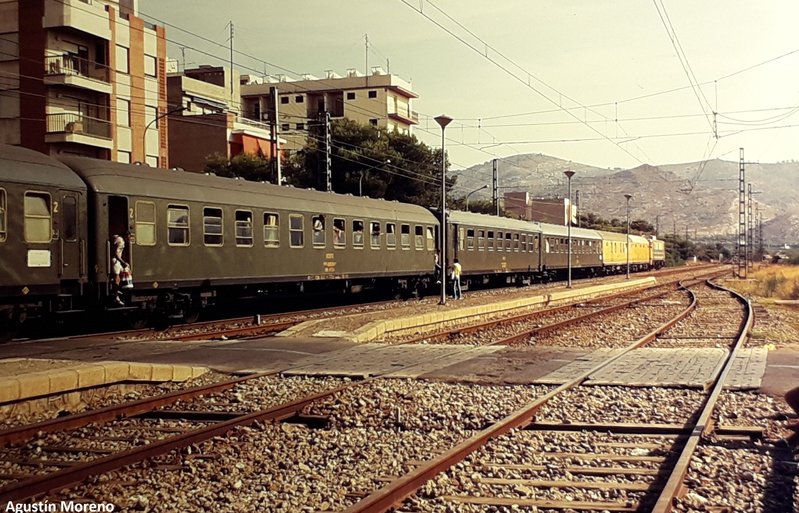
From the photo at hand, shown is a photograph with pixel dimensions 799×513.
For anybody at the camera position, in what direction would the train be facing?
facing away from the viewer and to the right of the viewer

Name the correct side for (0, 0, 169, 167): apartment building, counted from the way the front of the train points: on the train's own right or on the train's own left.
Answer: on the train's own left

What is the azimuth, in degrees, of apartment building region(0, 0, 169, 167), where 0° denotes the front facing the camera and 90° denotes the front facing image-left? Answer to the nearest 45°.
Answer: approximately 315°

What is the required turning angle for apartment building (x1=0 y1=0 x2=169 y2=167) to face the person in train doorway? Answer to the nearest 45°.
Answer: approximately 45° to its right
